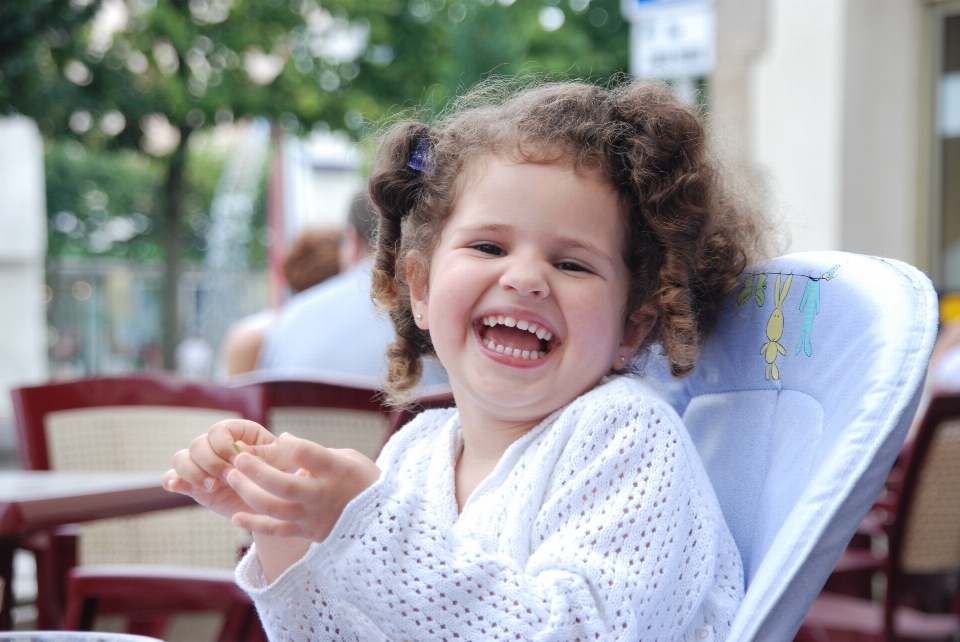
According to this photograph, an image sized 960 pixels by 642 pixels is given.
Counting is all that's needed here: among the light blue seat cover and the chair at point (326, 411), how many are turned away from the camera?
1

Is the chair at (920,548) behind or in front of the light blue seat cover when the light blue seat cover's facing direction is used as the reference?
behind

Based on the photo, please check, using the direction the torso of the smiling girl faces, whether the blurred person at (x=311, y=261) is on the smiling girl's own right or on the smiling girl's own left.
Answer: on the smiling girl's own right

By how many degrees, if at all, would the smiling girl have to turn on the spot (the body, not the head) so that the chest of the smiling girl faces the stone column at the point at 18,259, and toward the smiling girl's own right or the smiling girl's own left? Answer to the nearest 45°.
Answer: approximately 90° to the smiling girl's own right

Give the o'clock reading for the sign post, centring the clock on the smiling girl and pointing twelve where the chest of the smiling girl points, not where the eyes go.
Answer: The sign post is roughly at 5 o'clock from the smiling girl.

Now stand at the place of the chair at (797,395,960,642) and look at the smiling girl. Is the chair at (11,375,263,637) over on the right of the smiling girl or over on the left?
right

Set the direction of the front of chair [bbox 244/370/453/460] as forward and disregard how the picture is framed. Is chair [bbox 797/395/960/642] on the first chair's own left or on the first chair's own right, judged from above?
on the first chair's own right

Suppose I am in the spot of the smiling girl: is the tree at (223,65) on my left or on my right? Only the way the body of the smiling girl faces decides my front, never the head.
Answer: on my right

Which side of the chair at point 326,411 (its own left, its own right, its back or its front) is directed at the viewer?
back

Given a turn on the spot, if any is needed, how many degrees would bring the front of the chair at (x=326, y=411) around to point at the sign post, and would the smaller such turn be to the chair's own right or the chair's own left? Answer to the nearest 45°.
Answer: approximately 45° to the chair's own right

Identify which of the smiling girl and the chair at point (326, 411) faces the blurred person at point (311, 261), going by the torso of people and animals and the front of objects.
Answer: the chair

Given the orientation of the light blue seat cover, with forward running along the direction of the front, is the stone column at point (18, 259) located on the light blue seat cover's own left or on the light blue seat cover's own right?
on the light blue seat cover's own right
